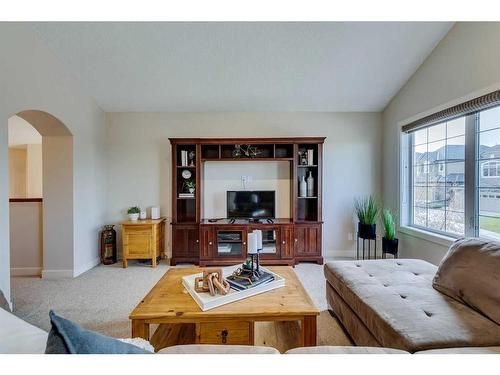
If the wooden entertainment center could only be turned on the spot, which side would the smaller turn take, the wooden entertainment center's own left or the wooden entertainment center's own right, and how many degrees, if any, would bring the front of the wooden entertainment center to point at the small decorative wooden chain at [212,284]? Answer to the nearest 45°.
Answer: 0° — it already faces it

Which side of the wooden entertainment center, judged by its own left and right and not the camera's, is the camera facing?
front

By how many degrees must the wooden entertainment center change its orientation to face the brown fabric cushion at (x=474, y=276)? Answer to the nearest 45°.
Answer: approximately 45° to its left

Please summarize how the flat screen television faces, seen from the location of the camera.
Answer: facing the viewer

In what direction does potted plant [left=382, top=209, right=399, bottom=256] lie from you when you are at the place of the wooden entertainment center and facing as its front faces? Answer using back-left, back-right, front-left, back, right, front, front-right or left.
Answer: left

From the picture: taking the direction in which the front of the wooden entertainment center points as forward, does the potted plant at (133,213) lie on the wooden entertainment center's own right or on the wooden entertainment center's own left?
on the wooden entertainment center's own right

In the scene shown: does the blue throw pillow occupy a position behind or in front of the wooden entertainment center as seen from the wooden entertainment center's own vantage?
in front

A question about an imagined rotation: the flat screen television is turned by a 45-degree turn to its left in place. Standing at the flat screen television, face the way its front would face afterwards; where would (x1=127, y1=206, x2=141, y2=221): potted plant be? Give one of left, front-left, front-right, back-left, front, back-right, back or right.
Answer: back-right

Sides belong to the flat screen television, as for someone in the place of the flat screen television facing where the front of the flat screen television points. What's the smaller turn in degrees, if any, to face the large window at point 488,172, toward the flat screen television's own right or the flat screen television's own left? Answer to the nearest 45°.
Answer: approximately 45° to the flat screen television's own left

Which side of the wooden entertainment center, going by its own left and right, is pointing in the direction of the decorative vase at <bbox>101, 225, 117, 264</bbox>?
right
